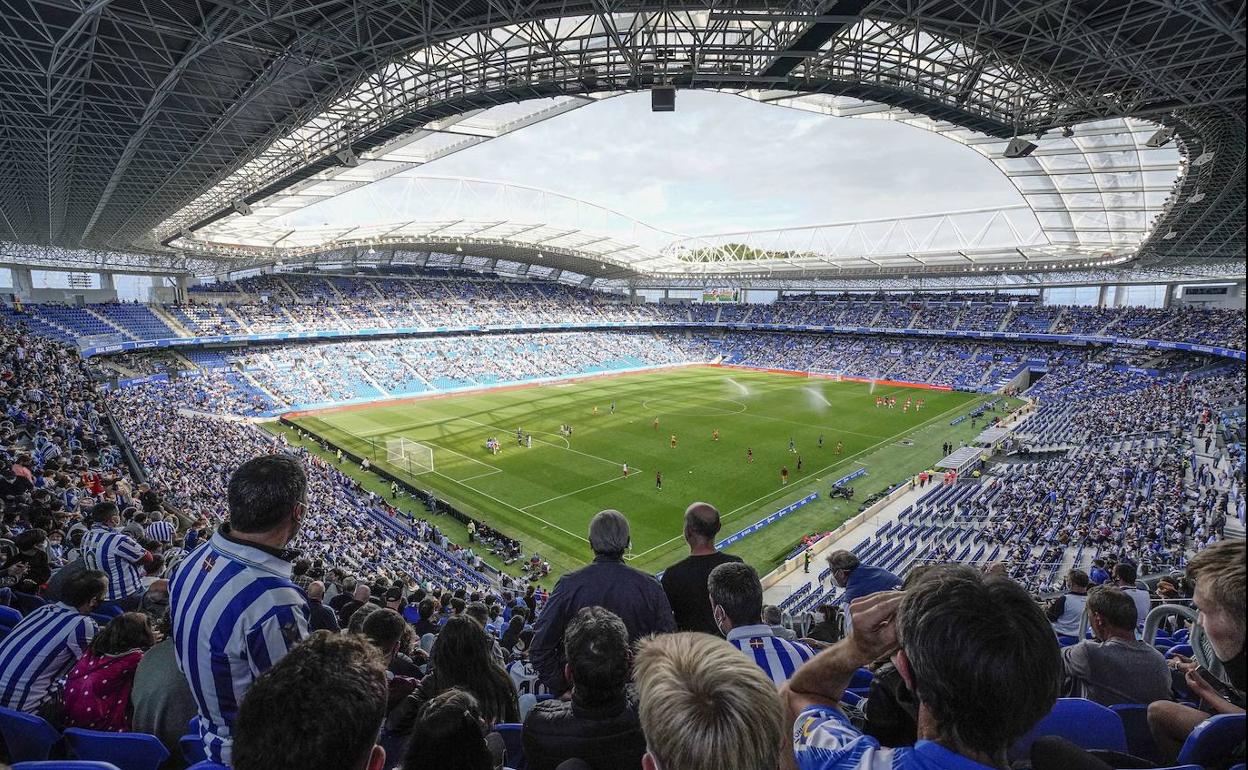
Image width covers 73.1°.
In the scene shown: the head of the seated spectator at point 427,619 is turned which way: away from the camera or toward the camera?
away from the camera

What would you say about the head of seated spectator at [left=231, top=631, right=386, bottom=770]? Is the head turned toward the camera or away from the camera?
away from the camera

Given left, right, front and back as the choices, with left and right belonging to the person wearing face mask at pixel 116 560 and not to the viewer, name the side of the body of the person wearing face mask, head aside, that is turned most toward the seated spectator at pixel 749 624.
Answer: right

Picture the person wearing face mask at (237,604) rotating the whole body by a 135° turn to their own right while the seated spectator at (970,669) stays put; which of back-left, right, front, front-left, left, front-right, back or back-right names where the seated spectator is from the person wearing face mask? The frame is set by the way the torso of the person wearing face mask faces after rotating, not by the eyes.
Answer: front-left

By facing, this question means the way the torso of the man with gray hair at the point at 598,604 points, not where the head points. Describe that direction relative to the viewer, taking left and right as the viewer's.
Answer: facing away from the viewer

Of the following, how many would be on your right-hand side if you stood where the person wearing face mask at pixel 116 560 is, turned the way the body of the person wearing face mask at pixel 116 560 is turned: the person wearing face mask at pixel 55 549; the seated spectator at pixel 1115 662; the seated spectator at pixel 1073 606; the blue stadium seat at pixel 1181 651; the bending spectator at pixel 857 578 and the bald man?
5

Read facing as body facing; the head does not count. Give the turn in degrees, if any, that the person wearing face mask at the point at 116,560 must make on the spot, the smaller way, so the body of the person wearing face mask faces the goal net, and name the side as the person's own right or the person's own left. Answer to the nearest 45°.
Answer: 0° — they already face it

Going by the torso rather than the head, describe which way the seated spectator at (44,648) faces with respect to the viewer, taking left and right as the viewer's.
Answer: facing away from the viewer and to the right of the viewer

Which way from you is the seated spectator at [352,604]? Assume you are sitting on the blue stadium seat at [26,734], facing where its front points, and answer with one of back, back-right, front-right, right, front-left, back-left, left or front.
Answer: front

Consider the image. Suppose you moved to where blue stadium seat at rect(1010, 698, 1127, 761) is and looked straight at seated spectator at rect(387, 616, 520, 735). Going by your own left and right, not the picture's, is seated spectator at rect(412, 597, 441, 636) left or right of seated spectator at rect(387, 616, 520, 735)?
right

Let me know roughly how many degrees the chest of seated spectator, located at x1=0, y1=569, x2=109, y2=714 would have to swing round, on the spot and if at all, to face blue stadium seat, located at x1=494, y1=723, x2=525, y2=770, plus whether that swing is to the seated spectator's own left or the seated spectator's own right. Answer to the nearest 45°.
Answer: approximately 90° to the seated spectator's own right

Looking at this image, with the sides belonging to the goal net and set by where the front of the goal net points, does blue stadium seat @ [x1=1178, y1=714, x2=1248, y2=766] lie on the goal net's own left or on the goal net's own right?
on the goal net's own right

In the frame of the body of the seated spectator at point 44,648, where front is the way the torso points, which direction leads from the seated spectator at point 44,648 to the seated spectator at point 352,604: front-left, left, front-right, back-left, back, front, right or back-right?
front

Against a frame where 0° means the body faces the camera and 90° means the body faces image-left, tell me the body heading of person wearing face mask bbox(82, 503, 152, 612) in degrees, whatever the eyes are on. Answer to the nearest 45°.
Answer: approximately 225°

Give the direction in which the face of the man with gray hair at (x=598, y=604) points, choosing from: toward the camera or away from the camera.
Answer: away from the camera

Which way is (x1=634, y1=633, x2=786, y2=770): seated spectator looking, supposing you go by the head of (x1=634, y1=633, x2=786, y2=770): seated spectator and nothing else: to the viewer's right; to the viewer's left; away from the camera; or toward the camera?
away from the camera
